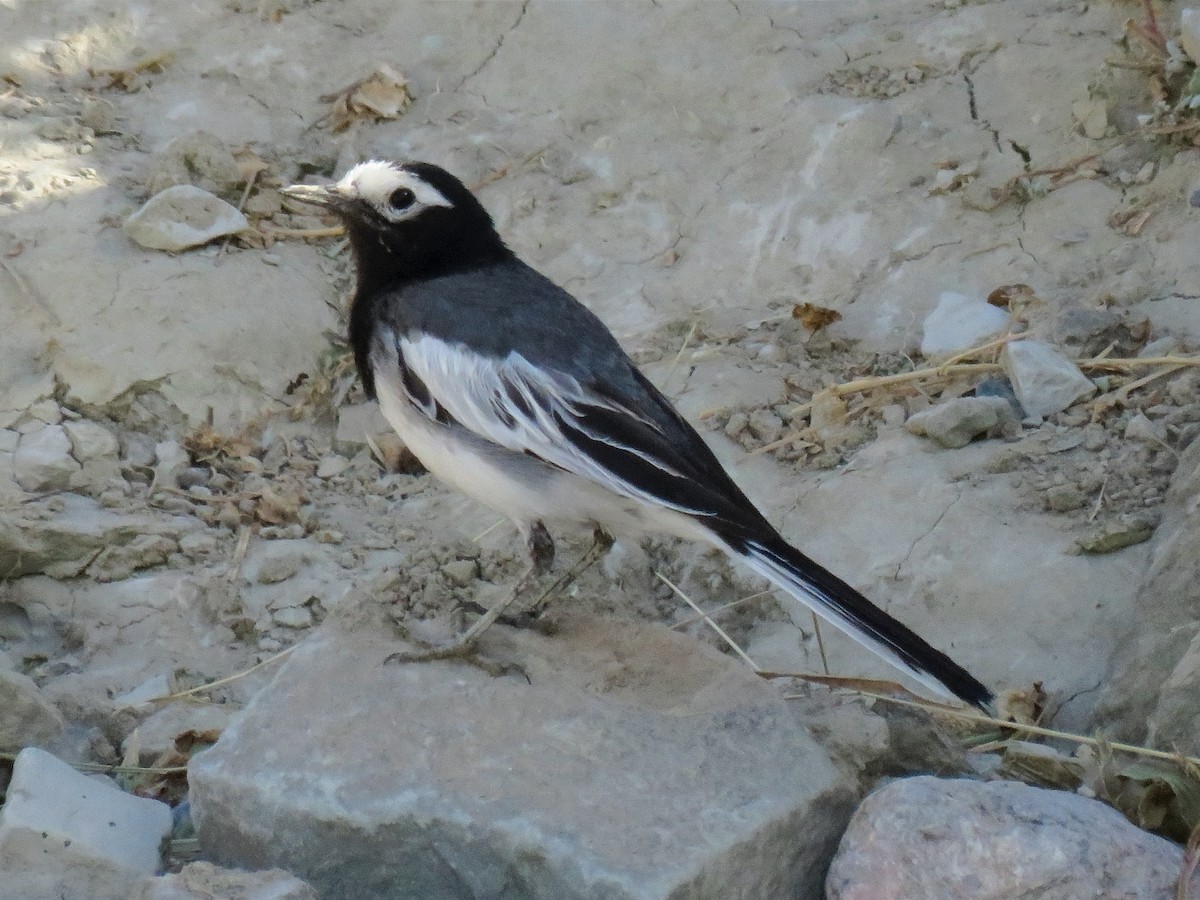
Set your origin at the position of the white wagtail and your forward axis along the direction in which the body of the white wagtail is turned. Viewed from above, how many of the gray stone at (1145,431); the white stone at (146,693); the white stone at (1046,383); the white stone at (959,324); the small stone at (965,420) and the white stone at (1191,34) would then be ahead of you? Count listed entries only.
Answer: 1

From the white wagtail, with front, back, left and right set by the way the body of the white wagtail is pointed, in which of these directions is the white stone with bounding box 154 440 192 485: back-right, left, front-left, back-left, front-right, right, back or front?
front-right

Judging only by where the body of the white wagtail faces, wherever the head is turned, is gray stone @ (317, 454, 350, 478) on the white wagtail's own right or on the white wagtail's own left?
on the white wagtail's own right

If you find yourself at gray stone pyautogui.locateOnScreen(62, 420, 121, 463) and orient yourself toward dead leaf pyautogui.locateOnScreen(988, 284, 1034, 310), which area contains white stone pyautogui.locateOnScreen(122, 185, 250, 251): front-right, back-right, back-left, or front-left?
front-left

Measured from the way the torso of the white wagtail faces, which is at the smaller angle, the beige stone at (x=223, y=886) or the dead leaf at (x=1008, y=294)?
the beige stone

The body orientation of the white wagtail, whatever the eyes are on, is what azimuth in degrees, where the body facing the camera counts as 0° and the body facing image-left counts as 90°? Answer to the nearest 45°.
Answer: approximately 90°

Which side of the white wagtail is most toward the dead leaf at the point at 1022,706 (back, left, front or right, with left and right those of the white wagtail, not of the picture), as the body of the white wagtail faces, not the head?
back

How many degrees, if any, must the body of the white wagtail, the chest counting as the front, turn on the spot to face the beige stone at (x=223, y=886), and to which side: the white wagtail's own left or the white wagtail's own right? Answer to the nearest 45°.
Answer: approximately 90° to the white wagtail's own left

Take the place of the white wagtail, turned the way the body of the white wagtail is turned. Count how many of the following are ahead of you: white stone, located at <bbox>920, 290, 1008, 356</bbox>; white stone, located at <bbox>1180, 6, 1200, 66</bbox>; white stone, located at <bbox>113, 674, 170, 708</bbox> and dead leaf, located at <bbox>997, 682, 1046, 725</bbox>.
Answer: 1

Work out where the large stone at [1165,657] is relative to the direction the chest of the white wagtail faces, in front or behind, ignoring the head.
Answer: behind

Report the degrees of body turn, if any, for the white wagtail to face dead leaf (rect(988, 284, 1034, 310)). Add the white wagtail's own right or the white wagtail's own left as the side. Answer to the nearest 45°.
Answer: approximately 135° to the white wagtail's own right

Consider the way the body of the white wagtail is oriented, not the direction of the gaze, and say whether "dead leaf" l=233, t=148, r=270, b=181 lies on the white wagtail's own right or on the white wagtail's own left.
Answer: on the white wagtail's own right

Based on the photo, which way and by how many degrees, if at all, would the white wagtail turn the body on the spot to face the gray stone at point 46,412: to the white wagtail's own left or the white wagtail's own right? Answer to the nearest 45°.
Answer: approximately 45° to the white wagtail's own right

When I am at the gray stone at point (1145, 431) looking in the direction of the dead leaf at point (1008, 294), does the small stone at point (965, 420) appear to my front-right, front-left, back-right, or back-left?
front-left

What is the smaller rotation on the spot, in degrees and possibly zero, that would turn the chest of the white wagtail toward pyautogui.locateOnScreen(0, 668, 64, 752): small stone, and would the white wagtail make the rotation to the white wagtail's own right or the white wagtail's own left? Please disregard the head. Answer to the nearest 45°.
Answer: approximately 45° to the white wagtail's own left

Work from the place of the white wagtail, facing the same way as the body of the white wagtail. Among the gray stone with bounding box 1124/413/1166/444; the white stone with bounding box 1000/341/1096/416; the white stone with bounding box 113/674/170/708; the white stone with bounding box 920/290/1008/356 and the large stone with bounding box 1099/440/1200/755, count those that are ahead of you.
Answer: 1

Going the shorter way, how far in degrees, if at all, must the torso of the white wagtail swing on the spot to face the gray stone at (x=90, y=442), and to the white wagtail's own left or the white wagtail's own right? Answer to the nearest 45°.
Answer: approximately 45° to the white wagtail's own right
